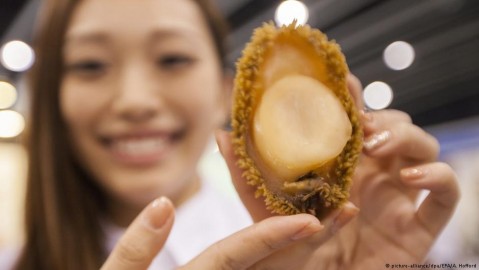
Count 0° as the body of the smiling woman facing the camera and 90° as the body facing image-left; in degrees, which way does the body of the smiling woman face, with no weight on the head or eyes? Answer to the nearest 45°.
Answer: approximately 0°
